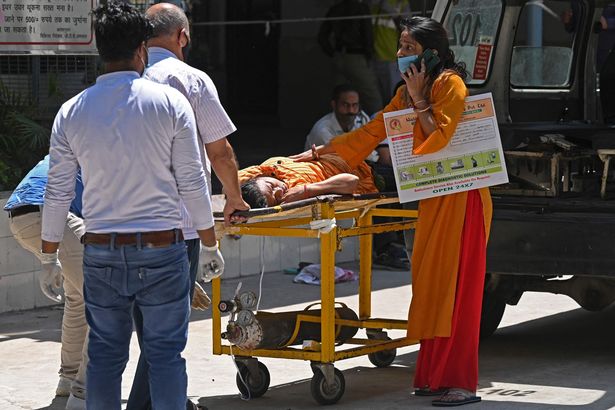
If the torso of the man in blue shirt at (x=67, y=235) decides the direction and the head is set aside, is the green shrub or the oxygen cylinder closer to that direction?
the oxygen cylinder

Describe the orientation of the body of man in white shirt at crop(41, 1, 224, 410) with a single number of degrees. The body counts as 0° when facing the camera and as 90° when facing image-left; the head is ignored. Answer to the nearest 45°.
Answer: approximately 180°

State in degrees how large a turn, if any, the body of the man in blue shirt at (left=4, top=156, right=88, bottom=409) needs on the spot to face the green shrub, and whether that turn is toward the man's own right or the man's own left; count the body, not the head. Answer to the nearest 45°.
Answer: approximately 90° to the man's own left

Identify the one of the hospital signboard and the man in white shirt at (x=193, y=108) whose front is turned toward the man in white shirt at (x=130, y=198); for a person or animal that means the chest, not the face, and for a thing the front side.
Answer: the hospital signboard

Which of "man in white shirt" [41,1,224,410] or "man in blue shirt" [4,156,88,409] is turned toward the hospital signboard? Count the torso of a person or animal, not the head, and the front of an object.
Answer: the man in white shirt
